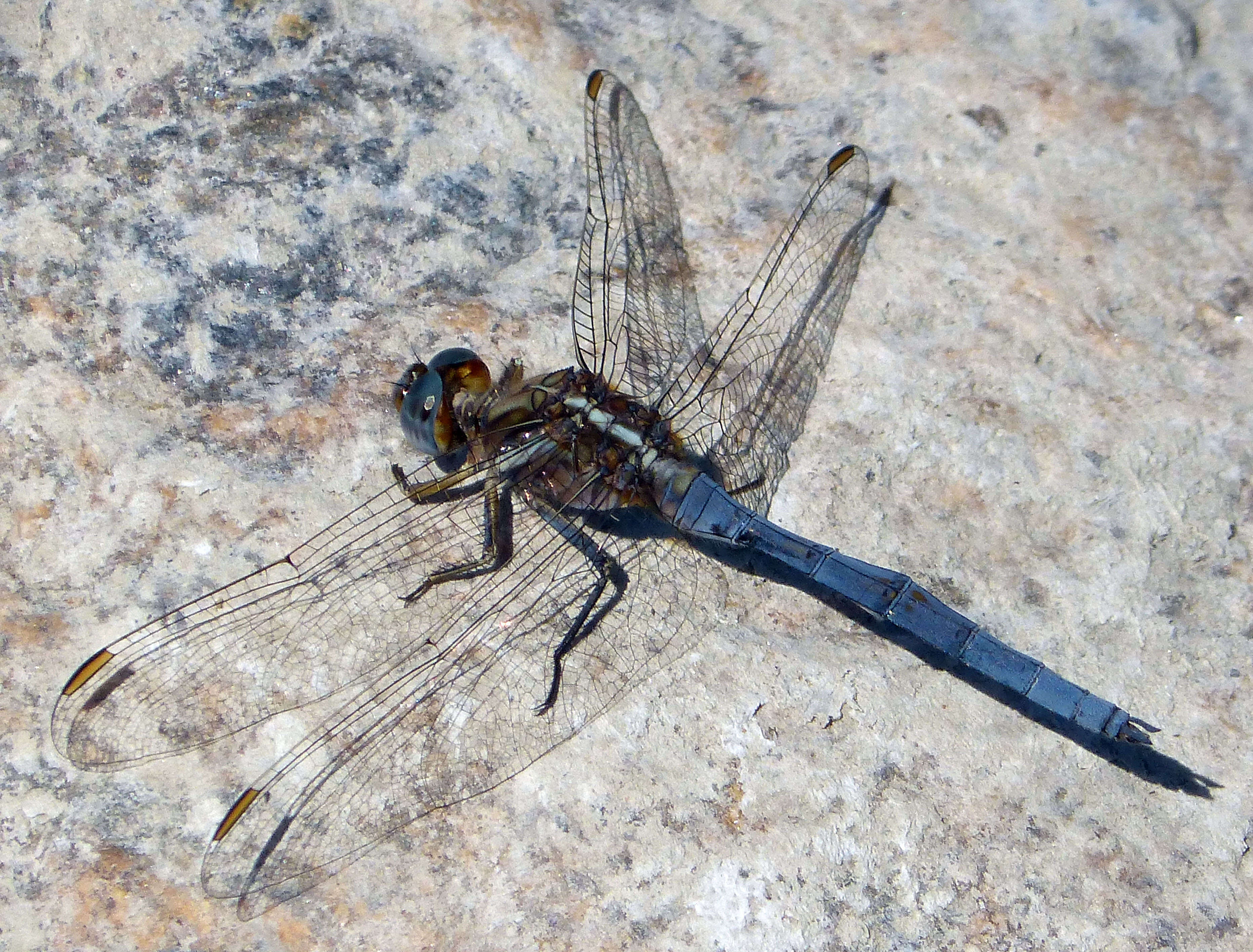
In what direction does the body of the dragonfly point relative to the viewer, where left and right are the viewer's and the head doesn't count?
facing away from the viewer and to the left of the viewer
